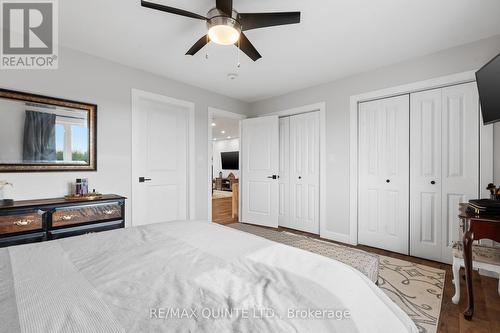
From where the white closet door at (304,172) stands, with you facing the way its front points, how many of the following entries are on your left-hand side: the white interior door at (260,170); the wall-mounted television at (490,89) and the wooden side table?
2

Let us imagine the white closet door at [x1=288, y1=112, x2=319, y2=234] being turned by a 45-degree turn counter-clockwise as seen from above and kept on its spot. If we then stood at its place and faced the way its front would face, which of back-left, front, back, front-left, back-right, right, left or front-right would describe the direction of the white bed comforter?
front

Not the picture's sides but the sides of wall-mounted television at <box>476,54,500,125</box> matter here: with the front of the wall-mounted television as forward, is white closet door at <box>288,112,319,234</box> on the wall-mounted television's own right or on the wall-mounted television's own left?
on the wall-mounted television's own right

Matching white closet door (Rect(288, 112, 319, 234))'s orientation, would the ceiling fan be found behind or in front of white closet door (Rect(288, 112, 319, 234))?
in front

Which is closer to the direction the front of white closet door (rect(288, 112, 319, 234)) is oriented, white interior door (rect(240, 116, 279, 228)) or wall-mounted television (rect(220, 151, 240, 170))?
the white interior door

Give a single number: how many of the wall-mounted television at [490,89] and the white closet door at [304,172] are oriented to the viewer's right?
0

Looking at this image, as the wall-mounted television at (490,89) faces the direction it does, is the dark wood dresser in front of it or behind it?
in front

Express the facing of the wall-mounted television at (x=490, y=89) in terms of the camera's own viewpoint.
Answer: facing the viewer and to the left of the viewer

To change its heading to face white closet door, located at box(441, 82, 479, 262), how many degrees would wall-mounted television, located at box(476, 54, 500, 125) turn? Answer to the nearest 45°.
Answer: approximately 90° to its right

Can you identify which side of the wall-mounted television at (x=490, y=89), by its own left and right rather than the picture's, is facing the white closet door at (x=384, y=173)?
right

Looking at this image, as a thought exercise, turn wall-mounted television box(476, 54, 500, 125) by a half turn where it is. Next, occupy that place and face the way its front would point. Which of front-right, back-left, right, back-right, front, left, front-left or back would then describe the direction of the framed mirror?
back

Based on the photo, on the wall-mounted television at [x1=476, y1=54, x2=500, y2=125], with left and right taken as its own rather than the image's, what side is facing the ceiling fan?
front

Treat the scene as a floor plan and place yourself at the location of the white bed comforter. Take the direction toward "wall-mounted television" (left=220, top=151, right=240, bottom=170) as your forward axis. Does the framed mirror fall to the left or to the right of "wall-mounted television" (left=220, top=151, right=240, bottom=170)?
left
